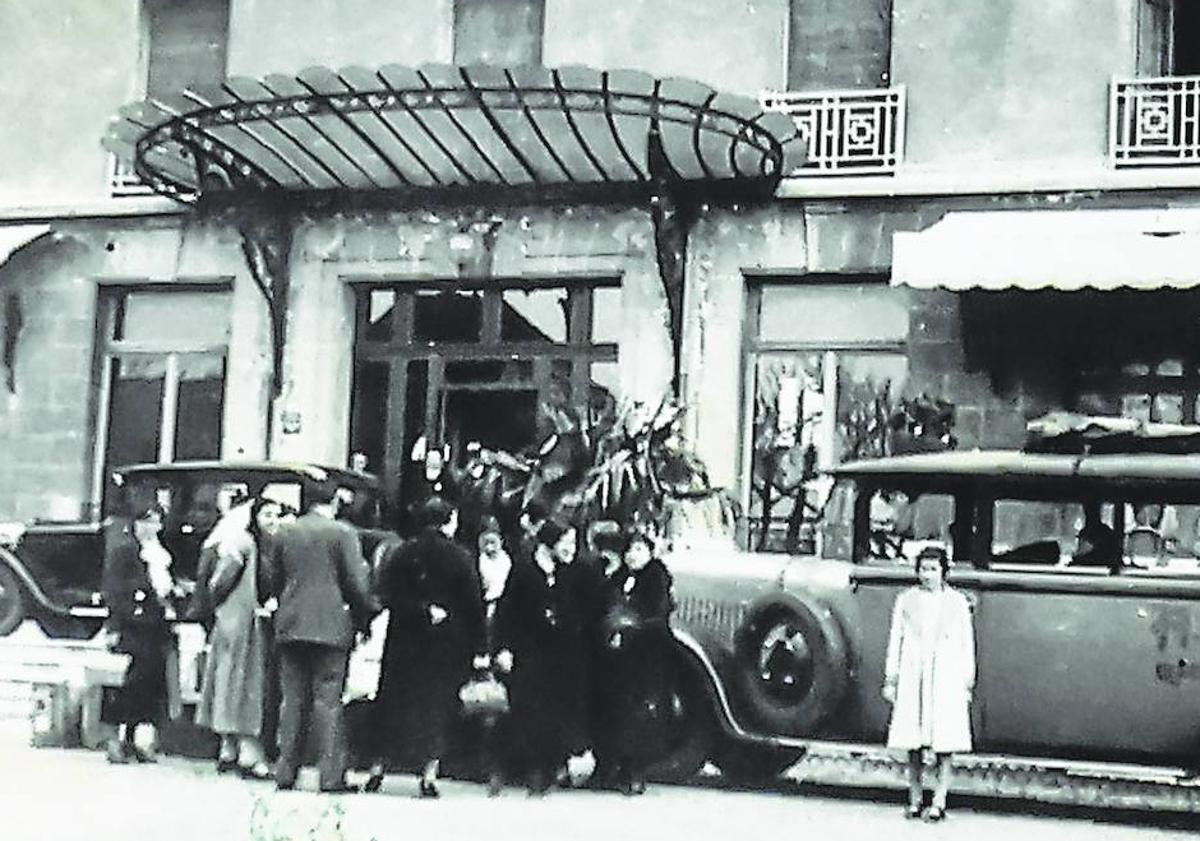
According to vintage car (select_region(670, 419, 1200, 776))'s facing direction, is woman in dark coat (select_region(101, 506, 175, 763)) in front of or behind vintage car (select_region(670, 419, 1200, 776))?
in front

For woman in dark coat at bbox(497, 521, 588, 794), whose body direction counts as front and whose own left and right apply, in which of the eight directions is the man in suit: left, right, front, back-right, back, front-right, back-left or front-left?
back-right

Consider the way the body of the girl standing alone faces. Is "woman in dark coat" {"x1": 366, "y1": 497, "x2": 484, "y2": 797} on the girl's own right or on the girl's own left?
on the girl's own right

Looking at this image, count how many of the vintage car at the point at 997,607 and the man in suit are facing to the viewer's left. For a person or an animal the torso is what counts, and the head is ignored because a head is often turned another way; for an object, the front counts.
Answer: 1

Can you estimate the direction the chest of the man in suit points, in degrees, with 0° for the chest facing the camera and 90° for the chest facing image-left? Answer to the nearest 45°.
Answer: approximately 180°

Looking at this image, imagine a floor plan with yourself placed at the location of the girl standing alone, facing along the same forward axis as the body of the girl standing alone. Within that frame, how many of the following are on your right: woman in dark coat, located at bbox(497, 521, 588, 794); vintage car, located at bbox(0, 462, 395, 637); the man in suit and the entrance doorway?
4

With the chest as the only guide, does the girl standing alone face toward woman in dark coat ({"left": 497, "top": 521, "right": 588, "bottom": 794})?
no

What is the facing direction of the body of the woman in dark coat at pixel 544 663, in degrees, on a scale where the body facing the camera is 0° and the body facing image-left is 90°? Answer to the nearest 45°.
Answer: approximately 315°

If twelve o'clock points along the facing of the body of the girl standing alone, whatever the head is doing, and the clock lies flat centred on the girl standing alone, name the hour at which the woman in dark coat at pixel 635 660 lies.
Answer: The woman in dark coat is roughly at 3 o'clock from the girl standing alone.

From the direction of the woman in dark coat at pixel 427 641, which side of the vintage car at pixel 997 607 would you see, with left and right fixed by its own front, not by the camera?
front

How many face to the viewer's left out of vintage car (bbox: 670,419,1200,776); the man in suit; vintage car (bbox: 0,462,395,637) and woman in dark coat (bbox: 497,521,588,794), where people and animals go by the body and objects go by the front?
2

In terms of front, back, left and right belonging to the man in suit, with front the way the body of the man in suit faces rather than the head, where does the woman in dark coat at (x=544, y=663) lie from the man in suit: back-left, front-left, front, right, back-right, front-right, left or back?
right

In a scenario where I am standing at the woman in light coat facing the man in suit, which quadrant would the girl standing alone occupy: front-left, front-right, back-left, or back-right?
front-left

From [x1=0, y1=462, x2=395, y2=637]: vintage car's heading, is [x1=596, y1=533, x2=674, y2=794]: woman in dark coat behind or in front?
behind

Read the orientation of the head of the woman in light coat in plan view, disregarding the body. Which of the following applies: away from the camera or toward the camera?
toward the camera

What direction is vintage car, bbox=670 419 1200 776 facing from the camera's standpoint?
to the viewer's left
